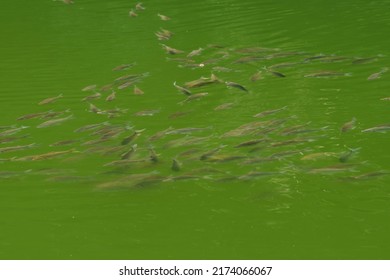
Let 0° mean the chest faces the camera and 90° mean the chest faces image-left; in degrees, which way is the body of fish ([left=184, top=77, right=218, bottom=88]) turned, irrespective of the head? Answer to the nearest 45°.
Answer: approximately 90°

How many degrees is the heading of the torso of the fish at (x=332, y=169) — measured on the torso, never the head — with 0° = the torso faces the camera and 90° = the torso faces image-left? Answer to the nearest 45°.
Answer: approximately 90°

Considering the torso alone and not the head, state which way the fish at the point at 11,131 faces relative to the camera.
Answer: to the viewer's left

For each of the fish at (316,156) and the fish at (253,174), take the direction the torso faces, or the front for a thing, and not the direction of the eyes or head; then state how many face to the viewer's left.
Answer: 2

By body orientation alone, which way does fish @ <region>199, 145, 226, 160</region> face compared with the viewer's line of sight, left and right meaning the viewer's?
facing the viewer and to the left of the viewer

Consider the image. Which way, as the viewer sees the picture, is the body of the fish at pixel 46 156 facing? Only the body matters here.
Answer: to the viewer's left

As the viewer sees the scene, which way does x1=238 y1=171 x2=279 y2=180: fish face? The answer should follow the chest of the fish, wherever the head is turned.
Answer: to the viewer's left

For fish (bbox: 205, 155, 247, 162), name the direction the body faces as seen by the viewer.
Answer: to the viewer's left

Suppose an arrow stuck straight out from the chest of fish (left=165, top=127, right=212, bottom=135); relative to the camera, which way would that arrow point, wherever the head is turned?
to the viewer's left

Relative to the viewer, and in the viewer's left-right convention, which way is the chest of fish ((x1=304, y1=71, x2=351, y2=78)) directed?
facing to the left of the viewer
